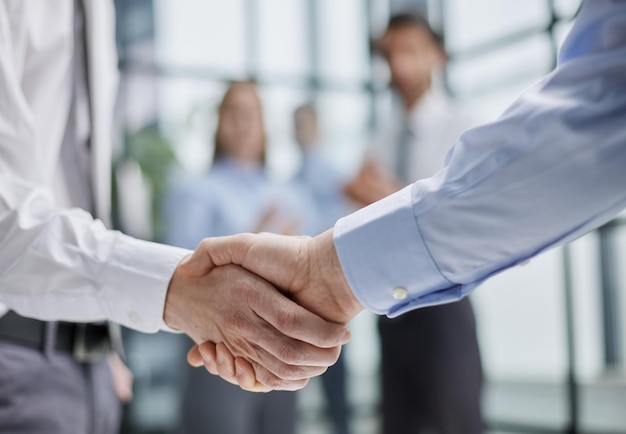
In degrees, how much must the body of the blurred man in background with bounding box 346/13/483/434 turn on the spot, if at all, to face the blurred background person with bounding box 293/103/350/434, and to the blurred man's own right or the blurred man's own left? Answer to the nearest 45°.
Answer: approximately 135° to the blurred man's own right

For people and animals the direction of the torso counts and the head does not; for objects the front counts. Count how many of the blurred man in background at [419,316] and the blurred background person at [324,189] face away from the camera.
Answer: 0

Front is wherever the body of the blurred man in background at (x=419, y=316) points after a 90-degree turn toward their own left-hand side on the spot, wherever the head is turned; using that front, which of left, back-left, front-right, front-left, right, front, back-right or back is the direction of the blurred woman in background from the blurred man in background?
back

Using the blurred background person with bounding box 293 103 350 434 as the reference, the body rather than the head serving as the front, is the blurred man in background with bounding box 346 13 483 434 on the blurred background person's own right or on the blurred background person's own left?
on the blurred background person's own left

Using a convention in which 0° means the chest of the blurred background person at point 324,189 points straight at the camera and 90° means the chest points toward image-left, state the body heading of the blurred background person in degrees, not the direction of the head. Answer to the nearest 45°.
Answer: approximately 45°
